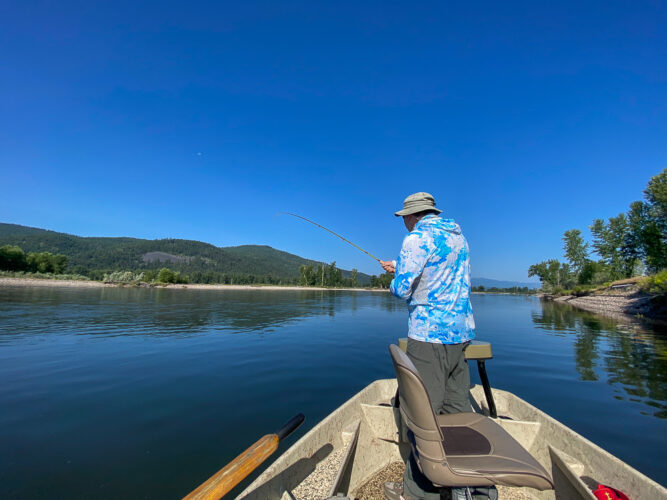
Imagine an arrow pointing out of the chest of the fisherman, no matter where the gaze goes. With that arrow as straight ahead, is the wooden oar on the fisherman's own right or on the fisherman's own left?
on the fisherman's own left

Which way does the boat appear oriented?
away from the camera

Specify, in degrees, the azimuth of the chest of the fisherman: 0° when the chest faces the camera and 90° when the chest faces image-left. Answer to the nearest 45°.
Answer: approximately 135°

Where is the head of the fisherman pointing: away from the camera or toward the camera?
away from the camera
